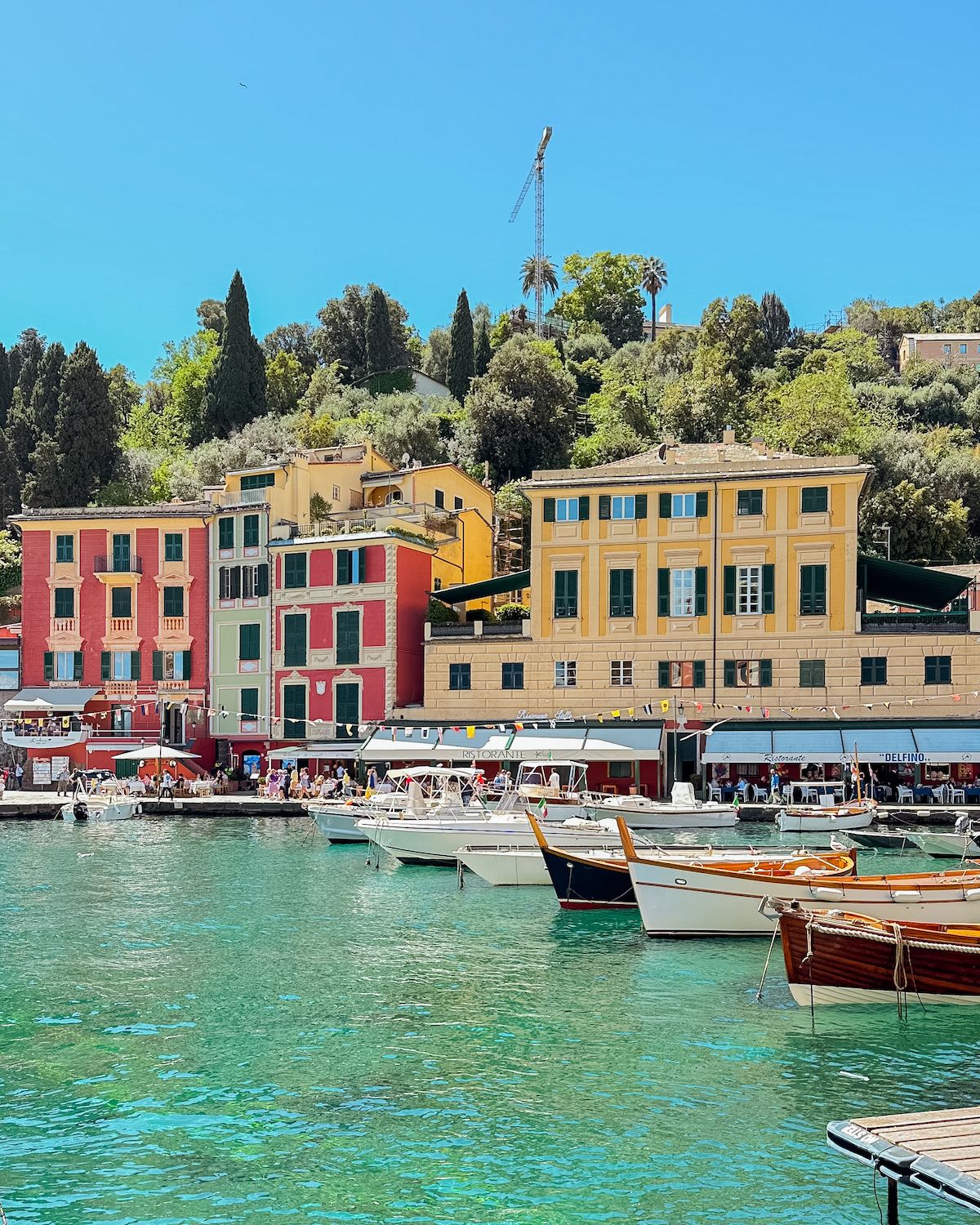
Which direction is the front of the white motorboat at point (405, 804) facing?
to the viewer's left

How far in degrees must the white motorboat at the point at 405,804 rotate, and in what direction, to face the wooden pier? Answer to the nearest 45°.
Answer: approximately 90° to its left

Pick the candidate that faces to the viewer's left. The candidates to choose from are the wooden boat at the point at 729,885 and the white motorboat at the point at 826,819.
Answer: the wooden boat

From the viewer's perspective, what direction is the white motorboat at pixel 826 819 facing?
to the viewer's right

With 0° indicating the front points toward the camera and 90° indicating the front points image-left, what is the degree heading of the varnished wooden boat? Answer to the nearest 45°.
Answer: approximately 90°

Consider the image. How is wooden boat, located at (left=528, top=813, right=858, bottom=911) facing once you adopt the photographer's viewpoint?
facing to the left of the viewer

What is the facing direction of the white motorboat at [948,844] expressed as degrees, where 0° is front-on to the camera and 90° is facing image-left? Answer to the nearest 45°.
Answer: approximately 90°

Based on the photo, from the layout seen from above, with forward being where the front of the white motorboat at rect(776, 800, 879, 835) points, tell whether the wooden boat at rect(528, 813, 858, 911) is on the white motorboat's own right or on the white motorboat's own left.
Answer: on the white motorboat's own right

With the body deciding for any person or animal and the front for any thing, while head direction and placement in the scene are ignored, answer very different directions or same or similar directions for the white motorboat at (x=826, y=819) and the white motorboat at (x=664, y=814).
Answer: very different directions

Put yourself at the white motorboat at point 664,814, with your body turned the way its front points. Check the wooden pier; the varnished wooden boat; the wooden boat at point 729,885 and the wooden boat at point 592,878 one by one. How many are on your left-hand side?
4

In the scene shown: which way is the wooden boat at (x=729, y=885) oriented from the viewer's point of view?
to the viewer's left

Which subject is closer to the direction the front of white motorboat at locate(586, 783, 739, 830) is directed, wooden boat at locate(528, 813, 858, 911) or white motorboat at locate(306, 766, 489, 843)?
the white motorboat
